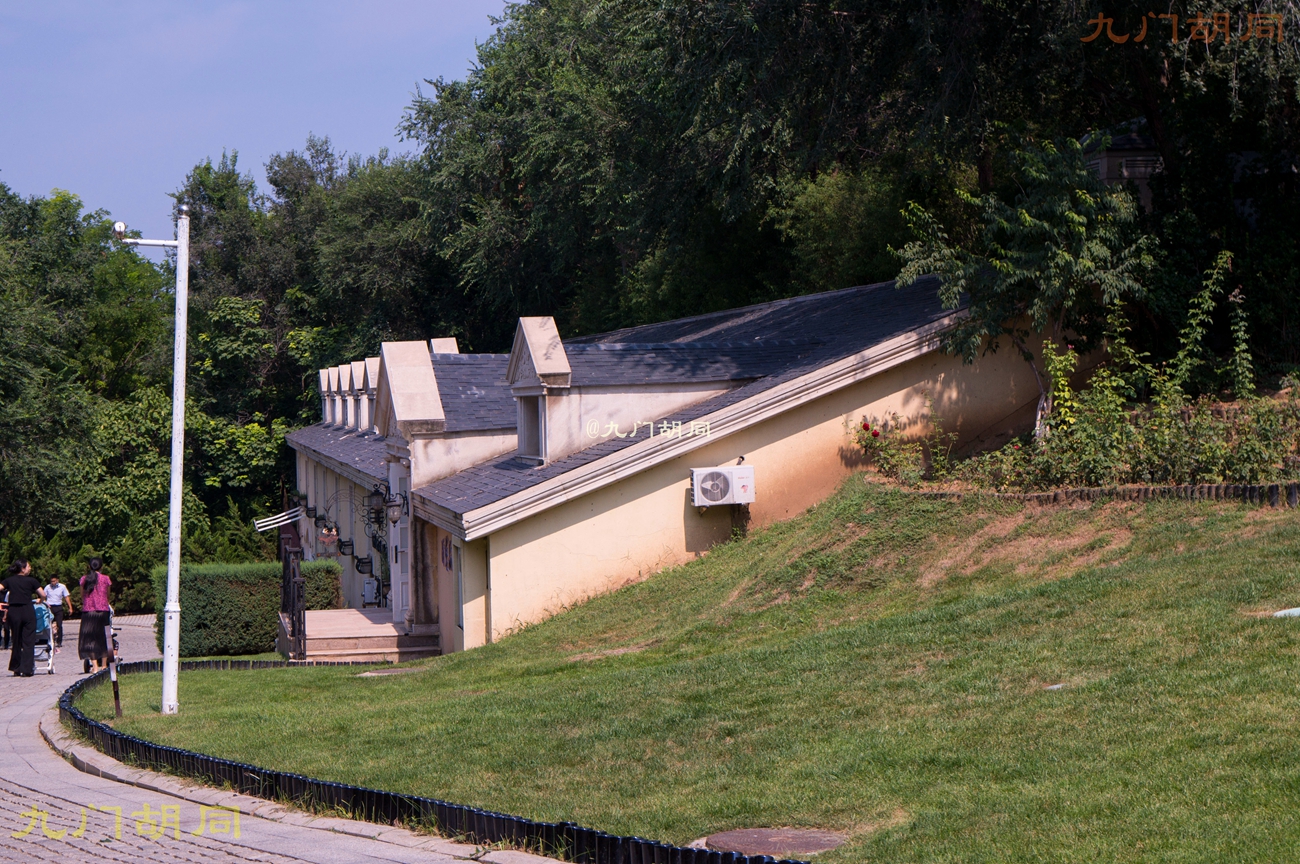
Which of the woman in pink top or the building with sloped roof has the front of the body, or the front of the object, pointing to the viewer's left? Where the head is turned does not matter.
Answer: the building with sloped roof

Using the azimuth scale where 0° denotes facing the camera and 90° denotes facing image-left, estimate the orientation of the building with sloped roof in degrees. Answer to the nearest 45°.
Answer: approximately 90°

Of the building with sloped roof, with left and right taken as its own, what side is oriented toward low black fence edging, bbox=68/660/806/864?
left

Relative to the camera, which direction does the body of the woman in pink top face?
away from the camera

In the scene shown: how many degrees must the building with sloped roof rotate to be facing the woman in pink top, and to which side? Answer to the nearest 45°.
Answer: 0° — it already faces them

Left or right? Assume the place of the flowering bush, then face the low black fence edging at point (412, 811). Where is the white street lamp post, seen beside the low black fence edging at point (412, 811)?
right

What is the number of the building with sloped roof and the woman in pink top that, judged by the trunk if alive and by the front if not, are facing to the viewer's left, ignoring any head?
1

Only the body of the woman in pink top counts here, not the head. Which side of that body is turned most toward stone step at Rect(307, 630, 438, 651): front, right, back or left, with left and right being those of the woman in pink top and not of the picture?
right
